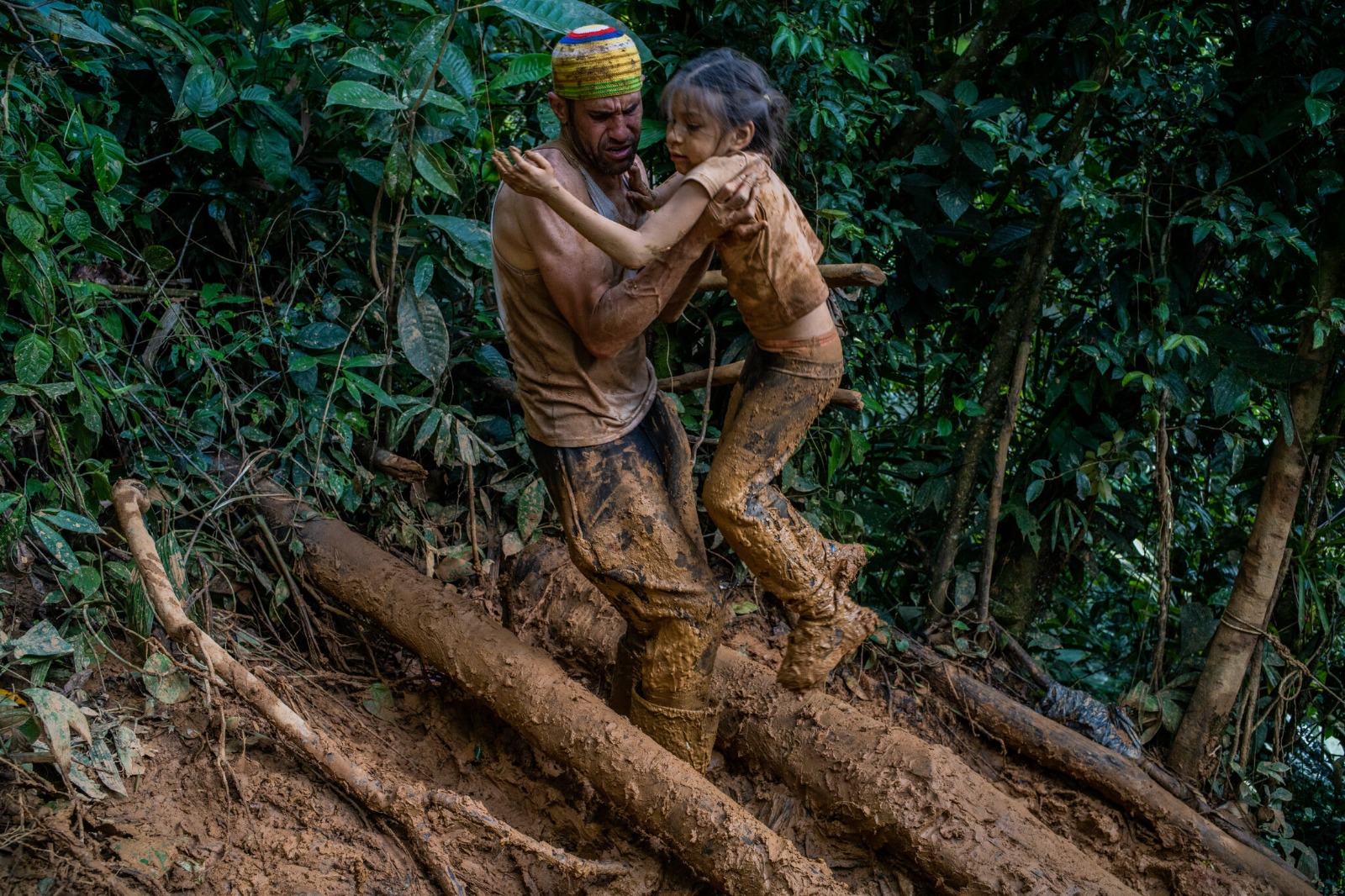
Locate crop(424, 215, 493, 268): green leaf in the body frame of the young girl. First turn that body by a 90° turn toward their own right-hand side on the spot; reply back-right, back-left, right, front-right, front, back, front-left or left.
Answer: front-left

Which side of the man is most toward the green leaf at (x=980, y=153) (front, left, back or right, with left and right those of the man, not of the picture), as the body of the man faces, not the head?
left

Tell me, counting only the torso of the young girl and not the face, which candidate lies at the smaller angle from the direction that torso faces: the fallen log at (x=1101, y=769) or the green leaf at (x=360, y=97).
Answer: the green leaf

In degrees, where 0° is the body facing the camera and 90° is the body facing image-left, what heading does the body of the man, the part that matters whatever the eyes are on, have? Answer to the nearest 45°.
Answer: approximately 315°

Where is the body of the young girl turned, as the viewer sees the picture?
to the viewer's left

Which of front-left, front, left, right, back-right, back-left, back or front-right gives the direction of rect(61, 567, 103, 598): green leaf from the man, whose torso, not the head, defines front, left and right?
back-right

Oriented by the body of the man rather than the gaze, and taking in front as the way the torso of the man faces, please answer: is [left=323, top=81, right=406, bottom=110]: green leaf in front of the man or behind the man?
behind
